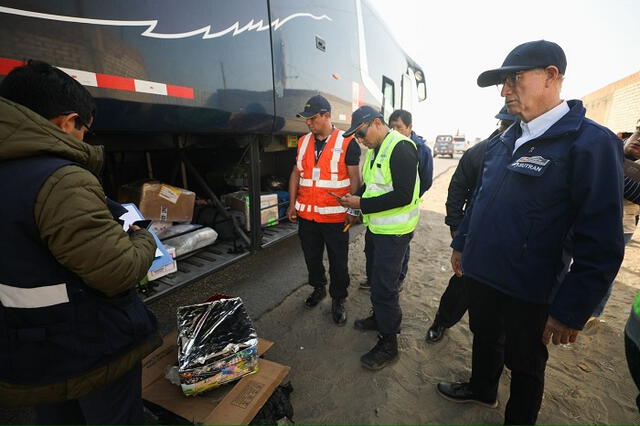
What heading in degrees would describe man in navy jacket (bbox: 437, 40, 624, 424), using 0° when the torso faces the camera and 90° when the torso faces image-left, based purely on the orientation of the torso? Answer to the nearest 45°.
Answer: approximately 45°

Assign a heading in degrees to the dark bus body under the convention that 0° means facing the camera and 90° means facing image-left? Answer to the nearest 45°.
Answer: approximately 225°

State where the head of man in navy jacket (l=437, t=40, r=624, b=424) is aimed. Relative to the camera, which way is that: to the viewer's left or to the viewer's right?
to the viewer's left

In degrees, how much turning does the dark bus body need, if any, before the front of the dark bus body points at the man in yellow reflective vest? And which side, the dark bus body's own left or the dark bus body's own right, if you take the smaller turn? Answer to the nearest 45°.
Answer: approximately 90° to the dark bus body's own right

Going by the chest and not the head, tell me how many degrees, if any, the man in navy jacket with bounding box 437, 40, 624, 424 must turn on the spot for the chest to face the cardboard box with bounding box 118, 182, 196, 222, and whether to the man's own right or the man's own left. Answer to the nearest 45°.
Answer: approximately 45° to the man's own right

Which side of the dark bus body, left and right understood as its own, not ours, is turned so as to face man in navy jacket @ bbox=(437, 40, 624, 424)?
right
